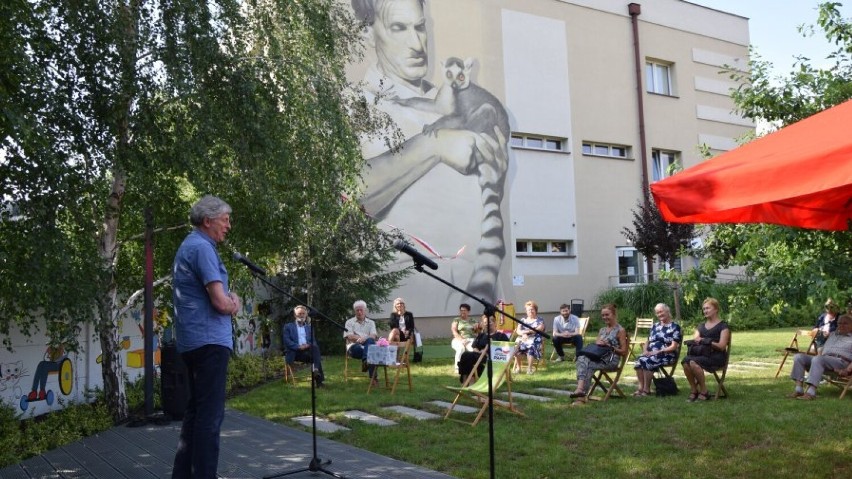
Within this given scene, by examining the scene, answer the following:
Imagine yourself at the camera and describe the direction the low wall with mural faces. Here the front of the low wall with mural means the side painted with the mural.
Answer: facing the viewer and to the right of the viewer

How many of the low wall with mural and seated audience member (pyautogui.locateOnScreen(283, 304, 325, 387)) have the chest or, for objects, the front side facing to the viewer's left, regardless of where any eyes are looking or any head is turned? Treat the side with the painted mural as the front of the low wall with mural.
0

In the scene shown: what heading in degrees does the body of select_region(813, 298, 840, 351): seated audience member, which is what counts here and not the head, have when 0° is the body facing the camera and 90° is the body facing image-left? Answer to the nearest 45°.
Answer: approximately 45°

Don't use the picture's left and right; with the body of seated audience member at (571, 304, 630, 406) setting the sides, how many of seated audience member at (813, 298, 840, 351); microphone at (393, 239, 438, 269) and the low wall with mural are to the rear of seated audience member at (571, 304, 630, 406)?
1

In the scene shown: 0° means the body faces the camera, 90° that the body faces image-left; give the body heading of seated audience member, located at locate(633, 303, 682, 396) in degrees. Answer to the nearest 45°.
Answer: approximately 45°

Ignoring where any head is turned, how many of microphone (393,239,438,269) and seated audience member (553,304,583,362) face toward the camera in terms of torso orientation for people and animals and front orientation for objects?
1

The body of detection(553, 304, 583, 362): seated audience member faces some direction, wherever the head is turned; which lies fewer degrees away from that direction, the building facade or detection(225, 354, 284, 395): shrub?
the shrub

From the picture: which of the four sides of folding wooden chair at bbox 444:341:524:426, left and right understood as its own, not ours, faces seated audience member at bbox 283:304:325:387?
right

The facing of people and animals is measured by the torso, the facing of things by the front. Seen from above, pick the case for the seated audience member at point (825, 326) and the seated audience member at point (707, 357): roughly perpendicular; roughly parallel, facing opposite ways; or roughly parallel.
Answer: roughly parallel

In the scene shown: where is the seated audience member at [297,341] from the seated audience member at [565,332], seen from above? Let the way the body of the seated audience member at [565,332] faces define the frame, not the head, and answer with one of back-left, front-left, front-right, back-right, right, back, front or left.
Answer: front-right

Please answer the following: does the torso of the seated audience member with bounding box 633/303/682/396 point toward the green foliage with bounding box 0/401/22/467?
yes

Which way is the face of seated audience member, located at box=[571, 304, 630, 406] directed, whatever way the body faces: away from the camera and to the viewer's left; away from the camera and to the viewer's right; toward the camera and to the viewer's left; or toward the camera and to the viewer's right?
toward the camera and to the viewer's left

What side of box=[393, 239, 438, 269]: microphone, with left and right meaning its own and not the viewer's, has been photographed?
left

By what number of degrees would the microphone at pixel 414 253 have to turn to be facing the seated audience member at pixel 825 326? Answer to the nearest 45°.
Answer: approximately 135° to its right

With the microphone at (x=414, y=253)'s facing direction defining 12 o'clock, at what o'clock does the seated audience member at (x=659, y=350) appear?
The seated audience member is roughly at 4 o'clock from the microphone.

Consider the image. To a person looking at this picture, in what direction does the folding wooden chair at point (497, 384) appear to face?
facing the viewer and to the left of the viewer

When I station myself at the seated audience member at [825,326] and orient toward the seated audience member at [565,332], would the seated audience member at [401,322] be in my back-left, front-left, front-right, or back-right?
front-left

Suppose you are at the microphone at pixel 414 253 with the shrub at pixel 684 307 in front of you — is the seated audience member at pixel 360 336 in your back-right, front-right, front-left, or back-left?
front-left

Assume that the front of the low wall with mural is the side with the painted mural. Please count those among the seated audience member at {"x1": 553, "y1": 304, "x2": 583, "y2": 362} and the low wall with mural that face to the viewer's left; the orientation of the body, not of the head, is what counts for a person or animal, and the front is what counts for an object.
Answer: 0
